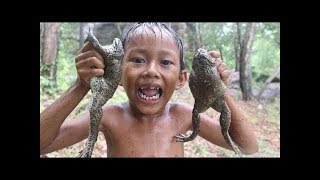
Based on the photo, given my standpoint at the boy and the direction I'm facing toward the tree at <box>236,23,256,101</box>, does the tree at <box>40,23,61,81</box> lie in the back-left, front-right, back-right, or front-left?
front-left

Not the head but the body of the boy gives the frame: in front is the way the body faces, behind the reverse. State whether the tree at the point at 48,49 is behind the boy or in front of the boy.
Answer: behind

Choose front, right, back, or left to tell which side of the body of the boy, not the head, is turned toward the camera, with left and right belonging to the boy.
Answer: front

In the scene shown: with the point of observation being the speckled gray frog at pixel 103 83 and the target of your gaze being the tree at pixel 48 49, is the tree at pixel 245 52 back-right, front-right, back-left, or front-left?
front-right

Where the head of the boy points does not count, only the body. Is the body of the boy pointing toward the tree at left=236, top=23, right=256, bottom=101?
no

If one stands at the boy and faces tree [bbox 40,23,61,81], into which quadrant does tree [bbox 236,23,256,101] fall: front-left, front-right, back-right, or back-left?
front-right

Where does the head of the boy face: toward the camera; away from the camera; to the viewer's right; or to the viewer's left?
toward the camera
